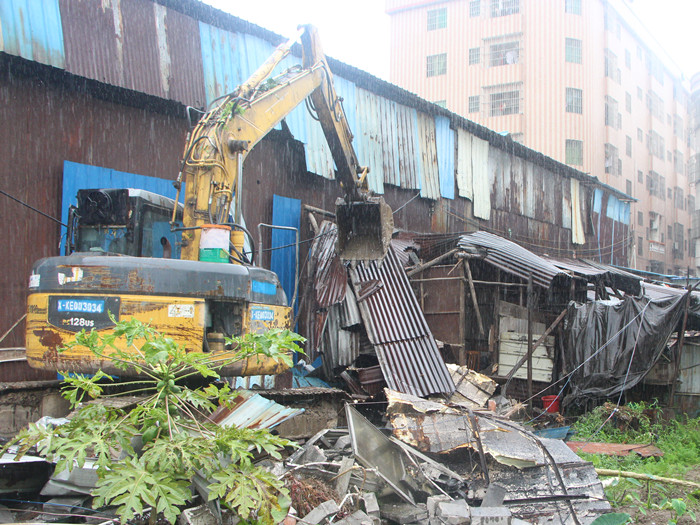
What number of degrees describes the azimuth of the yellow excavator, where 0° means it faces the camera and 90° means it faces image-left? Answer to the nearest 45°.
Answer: approximately 225°

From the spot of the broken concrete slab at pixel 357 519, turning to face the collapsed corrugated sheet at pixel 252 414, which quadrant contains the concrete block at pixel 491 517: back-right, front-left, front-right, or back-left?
back-right

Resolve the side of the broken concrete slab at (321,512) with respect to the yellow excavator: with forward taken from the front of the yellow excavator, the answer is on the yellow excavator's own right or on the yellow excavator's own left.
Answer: on the yellow excavator's own right

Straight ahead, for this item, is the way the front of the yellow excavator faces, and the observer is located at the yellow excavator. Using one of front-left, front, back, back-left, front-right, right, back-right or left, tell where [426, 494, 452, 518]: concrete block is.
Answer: right

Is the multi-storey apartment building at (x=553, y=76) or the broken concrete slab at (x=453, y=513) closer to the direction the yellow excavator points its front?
the multi-storey apartment building

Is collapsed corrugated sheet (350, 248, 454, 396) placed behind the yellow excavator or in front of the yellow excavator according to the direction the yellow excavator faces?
in front

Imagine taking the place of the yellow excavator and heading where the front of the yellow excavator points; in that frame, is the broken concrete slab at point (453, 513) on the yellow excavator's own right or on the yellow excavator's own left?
on the yellow excavator's own right

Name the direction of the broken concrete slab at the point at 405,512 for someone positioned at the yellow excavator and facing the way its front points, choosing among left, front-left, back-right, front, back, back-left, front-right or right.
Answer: right

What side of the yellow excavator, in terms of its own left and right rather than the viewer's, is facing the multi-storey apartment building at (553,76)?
front

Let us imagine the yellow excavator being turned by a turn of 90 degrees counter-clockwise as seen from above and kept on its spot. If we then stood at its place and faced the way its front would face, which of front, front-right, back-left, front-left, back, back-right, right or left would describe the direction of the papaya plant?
back-left
